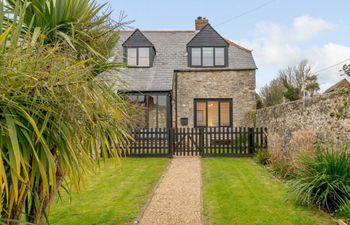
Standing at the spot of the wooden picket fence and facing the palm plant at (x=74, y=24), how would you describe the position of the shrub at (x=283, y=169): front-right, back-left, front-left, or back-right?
front-left

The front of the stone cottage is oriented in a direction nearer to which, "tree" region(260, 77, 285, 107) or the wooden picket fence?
the wooden picket fence

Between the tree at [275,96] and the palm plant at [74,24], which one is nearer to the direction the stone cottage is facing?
the palm plant

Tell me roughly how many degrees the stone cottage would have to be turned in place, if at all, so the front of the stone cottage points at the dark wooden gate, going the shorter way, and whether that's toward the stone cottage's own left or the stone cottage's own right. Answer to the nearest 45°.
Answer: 0° — it already faces it

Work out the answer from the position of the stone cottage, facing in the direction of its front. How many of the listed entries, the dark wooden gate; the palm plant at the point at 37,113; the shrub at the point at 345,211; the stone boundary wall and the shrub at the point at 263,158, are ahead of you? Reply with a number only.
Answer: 5

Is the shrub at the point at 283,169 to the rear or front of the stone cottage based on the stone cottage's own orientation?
to the front

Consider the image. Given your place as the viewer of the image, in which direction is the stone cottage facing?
facing the viewer

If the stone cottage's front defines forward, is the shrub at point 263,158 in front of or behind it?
in front

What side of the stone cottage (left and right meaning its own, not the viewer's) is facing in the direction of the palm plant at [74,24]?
front

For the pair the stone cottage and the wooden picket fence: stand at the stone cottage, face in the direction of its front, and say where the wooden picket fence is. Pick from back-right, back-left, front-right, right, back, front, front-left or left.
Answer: front

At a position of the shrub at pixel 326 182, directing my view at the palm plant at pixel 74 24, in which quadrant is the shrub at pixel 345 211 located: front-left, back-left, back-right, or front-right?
front-left

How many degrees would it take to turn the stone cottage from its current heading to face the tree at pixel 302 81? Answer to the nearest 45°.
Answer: approximately 135° to its left

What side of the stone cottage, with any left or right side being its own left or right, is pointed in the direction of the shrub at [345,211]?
front

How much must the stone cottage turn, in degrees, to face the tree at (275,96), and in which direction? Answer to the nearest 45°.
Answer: approximately 135° to its left

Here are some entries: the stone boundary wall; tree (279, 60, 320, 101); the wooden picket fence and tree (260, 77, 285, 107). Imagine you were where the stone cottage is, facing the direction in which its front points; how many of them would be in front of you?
2

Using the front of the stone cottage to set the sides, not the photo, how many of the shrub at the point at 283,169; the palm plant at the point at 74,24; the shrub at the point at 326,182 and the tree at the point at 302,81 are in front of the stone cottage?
3

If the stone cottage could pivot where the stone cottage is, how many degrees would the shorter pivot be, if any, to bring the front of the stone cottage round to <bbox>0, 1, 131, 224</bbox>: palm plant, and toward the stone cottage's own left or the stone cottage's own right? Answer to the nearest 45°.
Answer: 0° — it already faces it
